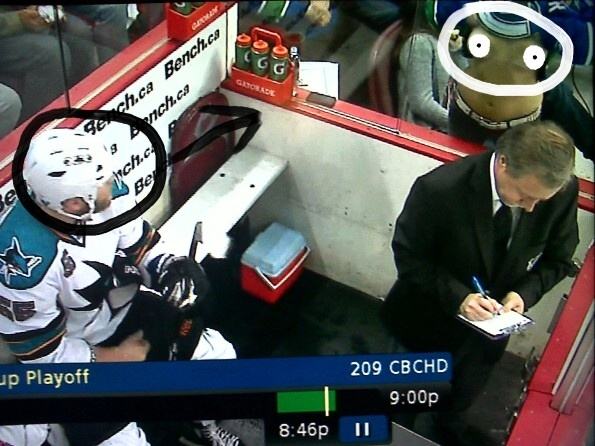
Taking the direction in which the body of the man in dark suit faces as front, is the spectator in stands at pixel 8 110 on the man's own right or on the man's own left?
on the man's own right
